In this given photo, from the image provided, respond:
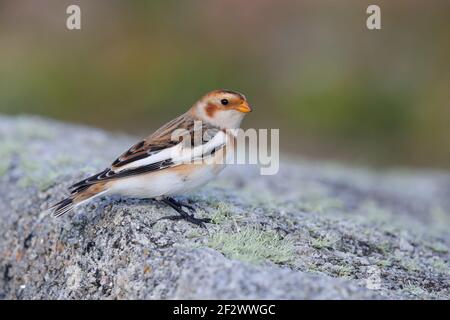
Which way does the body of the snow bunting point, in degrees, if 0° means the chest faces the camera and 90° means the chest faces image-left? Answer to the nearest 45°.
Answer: approximately 270°
